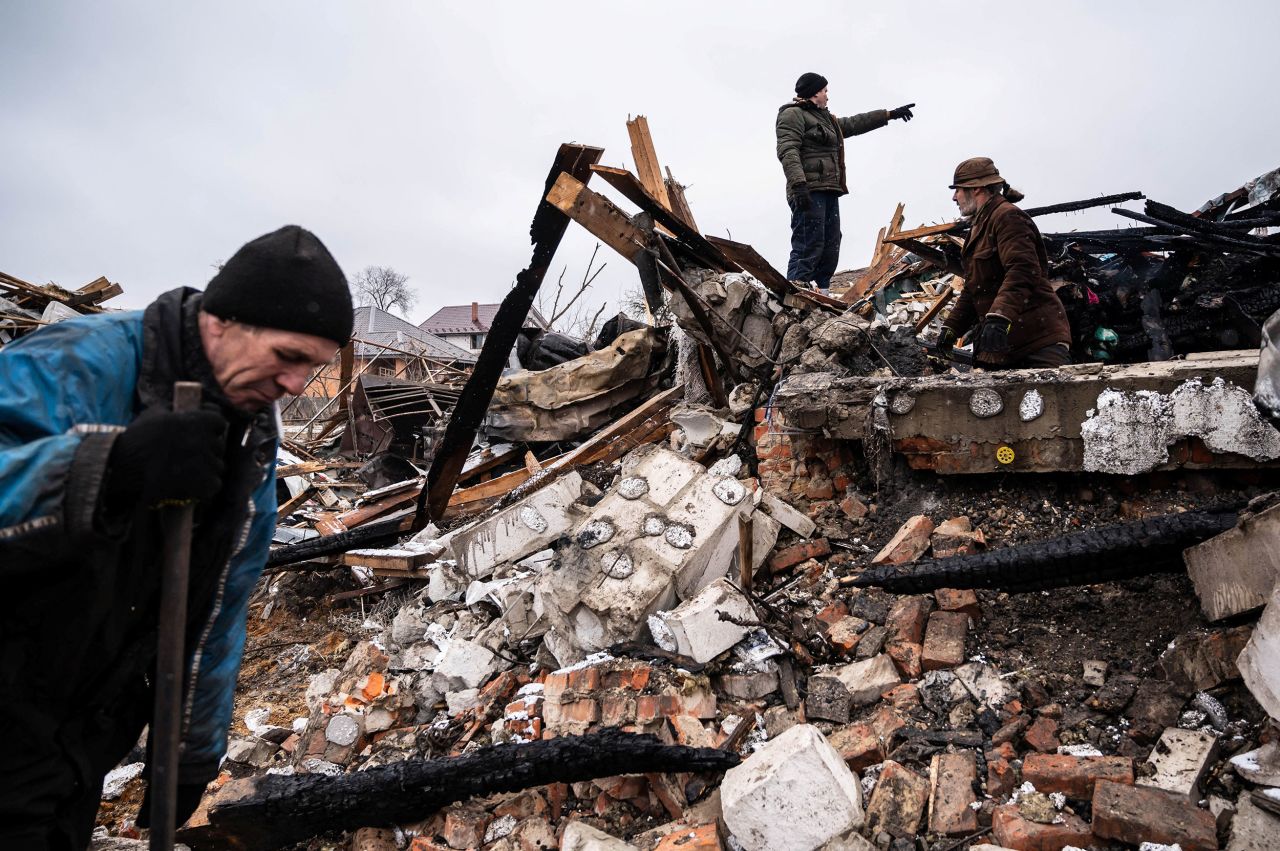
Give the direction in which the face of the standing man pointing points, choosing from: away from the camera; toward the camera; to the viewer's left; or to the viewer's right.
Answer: to the viewer's right

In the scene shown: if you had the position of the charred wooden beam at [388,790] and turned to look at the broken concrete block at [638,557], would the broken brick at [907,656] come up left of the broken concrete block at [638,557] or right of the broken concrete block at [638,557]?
right

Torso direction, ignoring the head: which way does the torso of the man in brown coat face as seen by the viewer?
to the viewer's left

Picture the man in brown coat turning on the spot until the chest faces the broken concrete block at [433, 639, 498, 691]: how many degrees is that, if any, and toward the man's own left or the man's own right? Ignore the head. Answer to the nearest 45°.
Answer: approximately 45° to the man's own left

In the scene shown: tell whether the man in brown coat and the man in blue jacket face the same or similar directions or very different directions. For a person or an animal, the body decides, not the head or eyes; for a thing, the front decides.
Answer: very different directions

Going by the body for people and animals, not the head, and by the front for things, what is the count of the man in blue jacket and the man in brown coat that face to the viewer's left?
1

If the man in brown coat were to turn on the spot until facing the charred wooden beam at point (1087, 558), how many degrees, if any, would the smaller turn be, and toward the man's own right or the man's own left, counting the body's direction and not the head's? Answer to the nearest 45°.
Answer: approximately 90° to the man's own left

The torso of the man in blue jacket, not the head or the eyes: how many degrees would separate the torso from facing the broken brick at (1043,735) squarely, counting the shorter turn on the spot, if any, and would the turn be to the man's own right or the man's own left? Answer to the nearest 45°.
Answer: approximately 45° to the man's own left

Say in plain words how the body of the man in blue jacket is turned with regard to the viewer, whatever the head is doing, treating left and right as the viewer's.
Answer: facing the viewer and to the right of the viewer

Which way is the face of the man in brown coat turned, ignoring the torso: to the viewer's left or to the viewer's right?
to the viewer's left
